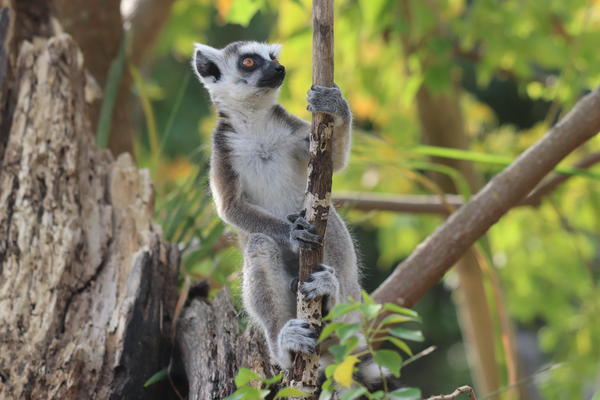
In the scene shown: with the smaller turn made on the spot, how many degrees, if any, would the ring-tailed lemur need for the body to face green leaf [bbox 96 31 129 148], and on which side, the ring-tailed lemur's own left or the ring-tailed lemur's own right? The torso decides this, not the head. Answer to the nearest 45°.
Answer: approximately 180°

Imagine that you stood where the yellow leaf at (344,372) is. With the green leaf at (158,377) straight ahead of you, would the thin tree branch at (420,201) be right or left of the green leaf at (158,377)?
right

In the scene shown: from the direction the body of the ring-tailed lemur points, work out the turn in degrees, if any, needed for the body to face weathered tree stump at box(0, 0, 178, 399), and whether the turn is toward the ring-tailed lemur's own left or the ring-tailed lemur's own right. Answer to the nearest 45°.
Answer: approximately 135° to the ring-tailed lemur's own right

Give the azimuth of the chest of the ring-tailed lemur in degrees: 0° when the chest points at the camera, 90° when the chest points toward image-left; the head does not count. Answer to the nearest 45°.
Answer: approximately 315°
